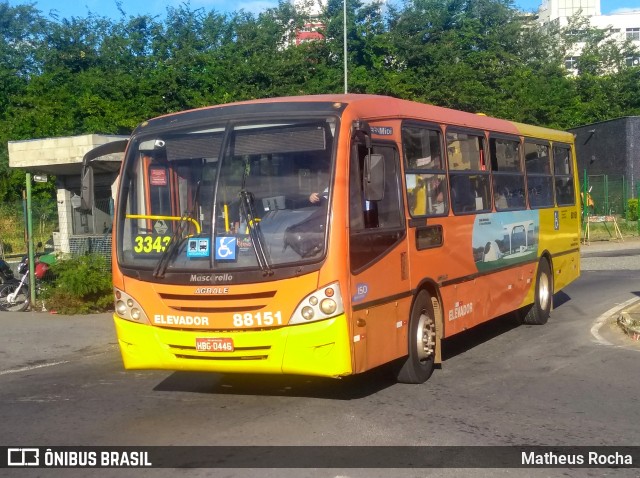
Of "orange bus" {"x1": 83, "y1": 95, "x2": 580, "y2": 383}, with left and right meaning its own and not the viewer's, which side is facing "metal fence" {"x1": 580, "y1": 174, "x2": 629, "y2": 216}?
back

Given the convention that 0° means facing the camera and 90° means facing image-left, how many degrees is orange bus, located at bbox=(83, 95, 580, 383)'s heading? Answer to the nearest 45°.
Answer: approximately 45°

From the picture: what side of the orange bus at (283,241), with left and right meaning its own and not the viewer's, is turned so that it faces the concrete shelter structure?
right

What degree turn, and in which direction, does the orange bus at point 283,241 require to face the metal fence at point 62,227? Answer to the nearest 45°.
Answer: approximately 90° to its right

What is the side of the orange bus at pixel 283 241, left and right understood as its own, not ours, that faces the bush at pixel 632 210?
back

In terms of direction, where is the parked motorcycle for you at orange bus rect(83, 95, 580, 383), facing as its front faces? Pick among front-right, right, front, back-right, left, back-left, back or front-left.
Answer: right

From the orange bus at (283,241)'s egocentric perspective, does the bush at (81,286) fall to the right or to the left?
on its right
